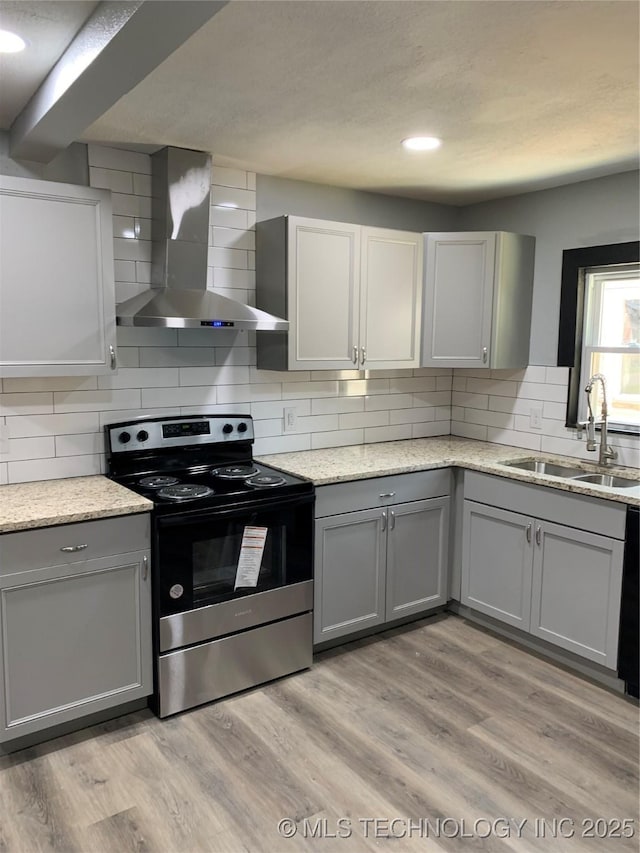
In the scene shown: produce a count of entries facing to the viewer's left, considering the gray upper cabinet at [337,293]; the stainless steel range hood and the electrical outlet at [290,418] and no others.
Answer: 0

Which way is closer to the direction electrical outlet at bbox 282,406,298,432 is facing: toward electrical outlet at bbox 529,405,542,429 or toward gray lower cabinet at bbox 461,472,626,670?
the gray lower cabinet

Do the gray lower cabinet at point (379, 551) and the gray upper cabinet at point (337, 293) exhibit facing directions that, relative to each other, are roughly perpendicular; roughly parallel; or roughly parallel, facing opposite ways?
roughly parallel

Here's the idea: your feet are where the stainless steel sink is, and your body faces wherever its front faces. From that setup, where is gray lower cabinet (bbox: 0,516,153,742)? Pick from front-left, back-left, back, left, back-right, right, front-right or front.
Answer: front

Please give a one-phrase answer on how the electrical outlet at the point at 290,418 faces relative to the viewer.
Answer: facing the viewer and to the right of the viewer

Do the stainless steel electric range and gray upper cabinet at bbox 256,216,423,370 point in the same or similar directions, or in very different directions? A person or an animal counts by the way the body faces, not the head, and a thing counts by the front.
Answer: same or similar directions

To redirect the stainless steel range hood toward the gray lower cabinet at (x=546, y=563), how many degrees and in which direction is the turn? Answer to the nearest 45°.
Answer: approximately 45° to its left

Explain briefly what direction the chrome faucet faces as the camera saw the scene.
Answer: facing the viewer and to the left of the viewer

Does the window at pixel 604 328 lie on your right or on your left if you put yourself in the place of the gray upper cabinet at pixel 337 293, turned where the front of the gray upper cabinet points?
on your left

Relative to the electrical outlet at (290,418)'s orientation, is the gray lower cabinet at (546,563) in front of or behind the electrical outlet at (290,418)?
in front

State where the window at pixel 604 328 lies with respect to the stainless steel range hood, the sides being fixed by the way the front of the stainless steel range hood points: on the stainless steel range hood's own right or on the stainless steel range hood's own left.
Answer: on the stainless steel range hood's own left

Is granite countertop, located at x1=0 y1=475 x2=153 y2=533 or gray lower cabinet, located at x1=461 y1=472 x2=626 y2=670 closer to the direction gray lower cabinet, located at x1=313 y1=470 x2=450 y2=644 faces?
the gray lower cabinet

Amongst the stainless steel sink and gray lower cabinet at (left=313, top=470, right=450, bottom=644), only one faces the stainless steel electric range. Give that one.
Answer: the stainless steel sink

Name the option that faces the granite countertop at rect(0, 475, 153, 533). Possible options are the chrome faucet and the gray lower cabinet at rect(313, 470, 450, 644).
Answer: the chrome faucet

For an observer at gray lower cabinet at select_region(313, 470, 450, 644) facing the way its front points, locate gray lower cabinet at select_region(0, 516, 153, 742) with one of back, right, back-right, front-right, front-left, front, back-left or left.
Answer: right

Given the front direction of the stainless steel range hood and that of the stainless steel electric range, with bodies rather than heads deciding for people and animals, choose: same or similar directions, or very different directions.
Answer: same or similar directions
